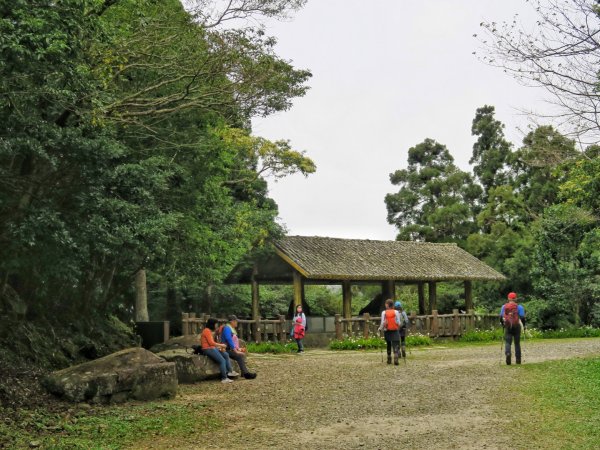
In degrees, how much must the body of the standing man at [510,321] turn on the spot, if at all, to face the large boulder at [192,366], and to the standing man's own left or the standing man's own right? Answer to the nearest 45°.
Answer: approximately 135° to the standing man's own left

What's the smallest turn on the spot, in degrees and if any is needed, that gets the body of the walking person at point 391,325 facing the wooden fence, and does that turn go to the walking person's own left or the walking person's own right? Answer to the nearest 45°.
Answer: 0° — they already face it

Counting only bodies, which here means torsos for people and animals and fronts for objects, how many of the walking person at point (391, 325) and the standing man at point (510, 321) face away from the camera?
2

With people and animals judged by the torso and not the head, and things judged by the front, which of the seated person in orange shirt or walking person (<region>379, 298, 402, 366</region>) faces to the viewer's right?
the seated person in orange shirt

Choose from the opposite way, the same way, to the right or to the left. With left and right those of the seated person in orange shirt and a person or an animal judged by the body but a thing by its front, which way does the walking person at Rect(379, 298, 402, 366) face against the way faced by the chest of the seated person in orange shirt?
to the left

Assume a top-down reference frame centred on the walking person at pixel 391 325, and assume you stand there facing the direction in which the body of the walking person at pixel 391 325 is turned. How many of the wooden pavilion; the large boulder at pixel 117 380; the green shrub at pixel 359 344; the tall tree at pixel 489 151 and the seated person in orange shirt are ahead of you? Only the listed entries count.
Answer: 3

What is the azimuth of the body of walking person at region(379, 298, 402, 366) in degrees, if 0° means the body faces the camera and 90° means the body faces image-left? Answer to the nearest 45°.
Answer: approximately 180°

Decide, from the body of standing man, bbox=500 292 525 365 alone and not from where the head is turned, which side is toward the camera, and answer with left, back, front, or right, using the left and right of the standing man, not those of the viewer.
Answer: back

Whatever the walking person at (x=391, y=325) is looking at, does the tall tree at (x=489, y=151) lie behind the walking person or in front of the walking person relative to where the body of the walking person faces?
in front

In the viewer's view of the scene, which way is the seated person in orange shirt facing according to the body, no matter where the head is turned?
to the viewer's right
